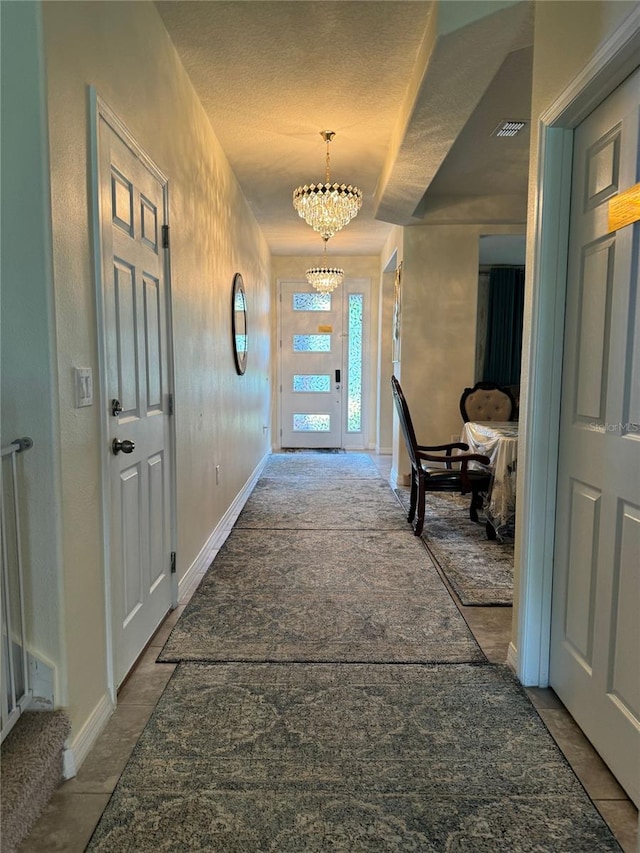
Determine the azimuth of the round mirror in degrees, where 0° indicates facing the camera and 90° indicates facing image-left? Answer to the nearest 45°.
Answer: approximately 270°

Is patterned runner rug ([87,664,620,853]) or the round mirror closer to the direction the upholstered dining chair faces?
the patterned runner rug

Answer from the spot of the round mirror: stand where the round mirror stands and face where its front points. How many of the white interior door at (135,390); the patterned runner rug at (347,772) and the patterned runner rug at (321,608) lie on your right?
3

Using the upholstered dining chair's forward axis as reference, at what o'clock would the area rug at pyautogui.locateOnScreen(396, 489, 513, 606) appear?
The area rug is roughly at 12 o'clock from the upholstered dining chair.

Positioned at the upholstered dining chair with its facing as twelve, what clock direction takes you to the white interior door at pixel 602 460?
The white interior door is roughly at 12 o'clock from the upholstered dining chair.

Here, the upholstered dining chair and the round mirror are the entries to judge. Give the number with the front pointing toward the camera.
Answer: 1

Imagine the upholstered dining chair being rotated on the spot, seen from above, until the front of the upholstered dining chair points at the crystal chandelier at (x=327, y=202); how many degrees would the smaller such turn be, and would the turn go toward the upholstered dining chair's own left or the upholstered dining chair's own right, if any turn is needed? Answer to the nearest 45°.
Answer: approximately 45° to the upholstered dining chair's own right

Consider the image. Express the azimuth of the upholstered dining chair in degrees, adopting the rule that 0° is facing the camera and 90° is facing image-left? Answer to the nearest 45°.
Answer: approximately 0°

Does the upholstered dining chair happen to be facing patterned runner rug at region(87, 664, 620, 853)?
yes

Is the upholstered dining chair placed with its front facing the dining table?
yes

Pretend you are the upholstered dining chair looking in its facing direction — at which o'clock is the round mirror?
The round mirror is roughly at 2 o'clock from the upholstered dining chair.

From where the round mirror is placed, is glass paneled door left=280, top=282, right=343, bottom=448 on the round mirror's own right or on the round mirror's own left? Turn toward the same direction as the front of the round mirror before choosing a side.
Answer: on the round mirror's own left
